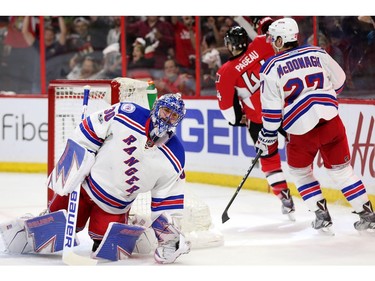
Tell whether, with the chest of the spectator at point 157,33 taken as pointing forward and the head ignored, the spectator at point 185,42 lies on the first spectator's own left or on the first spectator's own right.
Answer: on the first spectator's own left

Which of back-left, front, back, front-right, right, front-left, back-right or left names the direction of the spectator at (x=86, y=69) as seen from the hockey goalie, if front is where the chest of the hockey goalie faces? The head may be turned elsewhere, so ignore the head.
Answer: back

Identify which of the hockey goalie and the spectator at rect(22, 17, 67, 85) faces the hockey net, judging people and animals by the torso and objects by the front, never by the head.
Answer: the spectator

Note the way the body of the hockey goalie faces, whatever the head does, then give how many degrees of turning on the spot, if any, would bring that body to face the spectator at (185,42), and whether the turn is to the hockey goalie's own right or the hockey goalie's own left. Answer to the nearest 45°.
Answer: approximately 180°

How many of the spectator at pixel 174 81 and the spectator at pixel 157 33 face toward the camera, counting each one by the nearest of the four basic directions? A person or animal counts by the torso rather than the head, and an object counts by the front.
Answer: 2

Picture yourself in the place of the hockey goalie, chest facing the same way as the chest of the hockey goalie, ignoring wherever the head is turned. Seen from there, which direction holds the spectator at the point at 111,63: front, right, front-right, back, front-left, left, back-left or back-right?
back

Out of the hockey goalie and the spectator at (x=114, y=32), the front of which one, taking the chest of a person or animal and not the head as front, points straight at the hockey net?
the spectator

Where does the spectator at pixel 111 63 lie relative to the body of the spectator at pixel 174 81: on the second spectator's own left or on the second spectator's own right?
on the second spectator's own right

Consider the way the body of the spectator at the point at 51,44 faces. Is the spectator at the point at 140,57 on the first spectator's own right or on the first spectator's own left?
on the first spectator's own left

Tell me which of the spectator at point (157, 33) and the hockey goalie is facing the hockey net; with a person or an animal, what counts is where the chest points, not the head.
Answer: the spectator

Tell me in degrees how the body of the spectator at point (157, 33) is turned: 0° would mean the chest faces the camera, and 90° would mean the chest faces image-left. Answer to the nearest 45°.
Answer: approximately 0°
